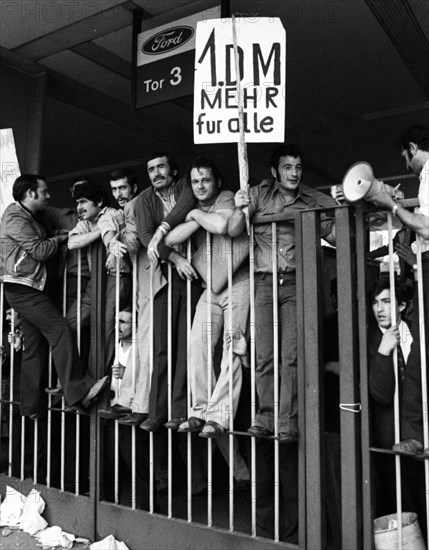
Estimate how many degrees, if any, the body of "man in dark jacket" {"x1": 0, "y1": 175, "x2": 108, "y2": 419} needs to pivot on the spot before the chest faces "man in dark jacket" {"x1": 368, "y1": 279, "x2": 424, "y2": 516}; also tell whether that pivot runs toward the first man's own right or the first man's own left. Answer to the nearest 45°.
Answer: approximately 45° to the first man's own right

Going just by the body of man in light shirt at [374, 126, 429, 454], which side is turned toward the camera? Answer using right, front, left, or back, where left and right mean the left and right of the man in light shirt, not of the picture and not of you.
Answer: left

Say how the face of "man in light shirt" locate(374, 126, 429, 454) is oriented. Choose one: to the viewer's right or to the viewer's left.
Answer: to the viewer's left

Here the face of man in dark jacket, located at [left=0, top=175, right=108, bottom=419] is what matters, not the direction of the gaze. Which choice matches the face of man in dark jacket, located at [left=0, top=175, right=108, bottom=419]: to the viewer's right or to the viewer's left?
to the viewer's right

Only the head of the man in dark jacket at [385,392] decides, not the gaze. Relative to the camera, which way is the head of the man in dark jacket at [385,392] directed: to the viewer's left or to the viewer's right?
to the viewer's left

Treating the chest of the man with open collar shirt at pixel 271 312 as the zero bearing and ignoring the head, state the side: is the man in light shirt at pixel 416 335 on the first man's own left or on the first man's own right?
on the first man's own left

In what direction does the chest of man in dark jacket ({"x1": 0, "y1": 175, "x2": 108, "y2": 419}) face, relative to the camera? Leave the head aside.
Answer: to the viewer's right

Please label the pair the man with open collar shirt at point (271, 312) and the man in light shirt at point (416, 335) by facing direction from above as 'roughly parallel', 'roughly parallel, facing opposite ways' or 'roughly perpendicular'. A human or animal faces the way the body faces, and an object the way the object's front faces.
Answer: roughly perpendicular

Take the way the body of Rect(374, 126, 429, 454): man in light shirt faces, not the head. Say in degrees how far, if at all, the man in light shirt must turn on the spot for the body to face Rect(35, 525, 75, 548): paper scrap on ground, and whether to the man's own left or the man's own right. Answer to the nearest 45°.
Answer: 0° — they already face it
